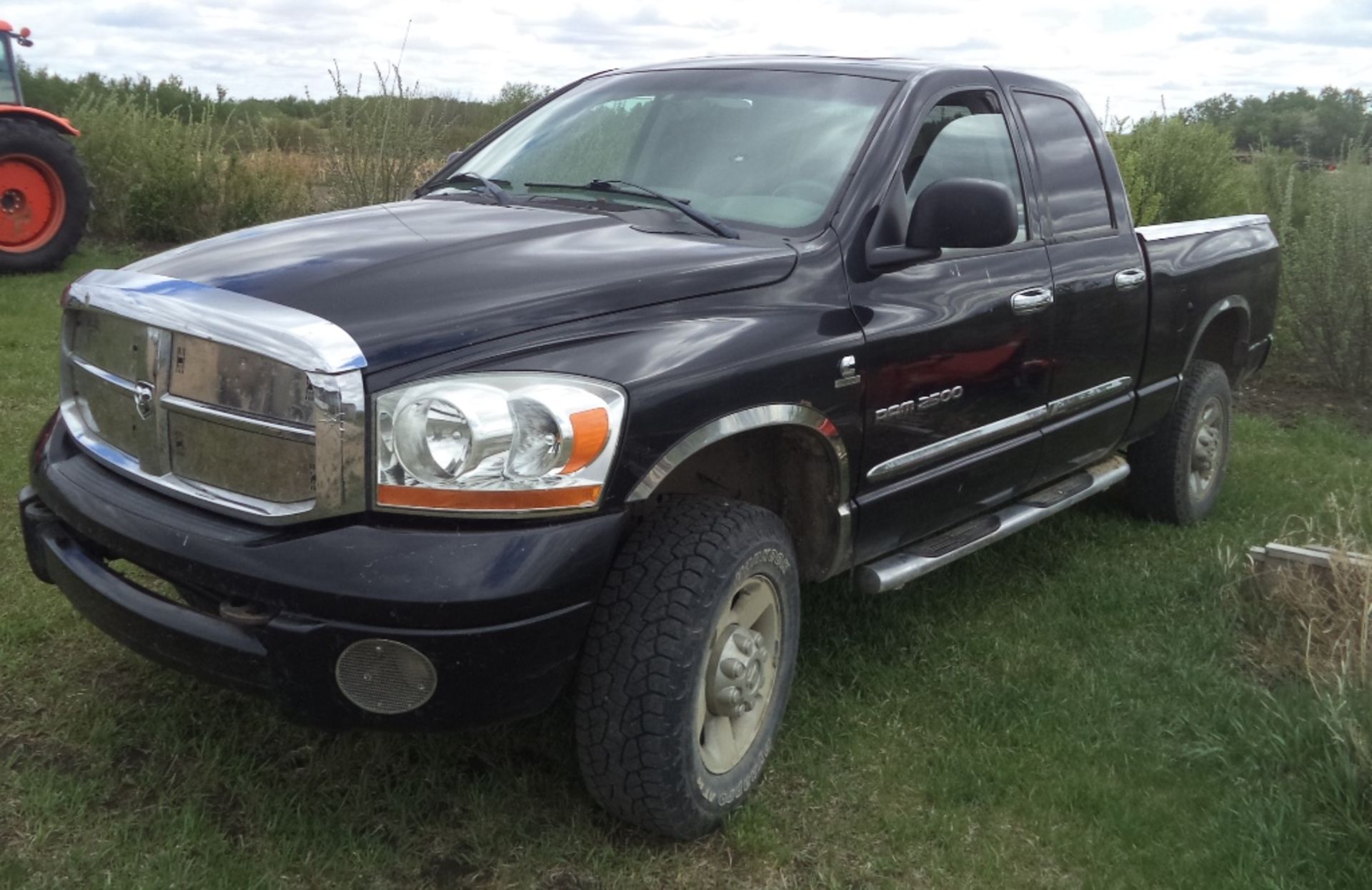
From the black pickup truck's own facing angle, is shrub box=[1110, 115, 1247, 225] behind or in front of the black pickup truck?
behind

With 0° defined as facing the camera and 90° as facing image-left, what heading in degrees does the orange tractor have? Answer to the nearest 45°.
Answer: approximately 90°

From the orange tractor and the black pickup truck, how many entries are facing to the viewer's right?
0

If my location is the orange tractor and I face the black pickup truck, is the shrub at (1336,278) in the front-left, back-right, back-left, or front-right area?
front-left

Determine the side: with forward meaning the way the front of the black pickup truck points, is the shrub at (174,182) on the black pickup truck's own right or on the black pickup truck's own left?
on the black pickup truck's own right

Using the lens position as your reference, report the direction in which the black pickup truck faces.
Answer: facing the viewer and to the left of the viewer

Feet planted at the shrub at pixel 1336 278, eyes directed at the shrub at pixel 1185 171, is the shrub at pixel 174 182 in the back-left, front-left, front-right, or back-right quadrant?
front-left

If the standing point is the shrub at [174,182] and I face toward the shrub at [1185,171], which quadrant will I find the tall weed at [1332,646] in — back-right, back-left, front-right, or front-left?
front-right

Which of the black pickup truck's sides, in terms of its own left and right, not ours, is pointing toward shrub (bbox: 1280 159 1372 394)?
back

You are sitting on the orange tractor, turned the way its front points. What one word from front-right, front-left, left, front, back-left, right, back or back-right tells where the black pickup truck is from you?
left
